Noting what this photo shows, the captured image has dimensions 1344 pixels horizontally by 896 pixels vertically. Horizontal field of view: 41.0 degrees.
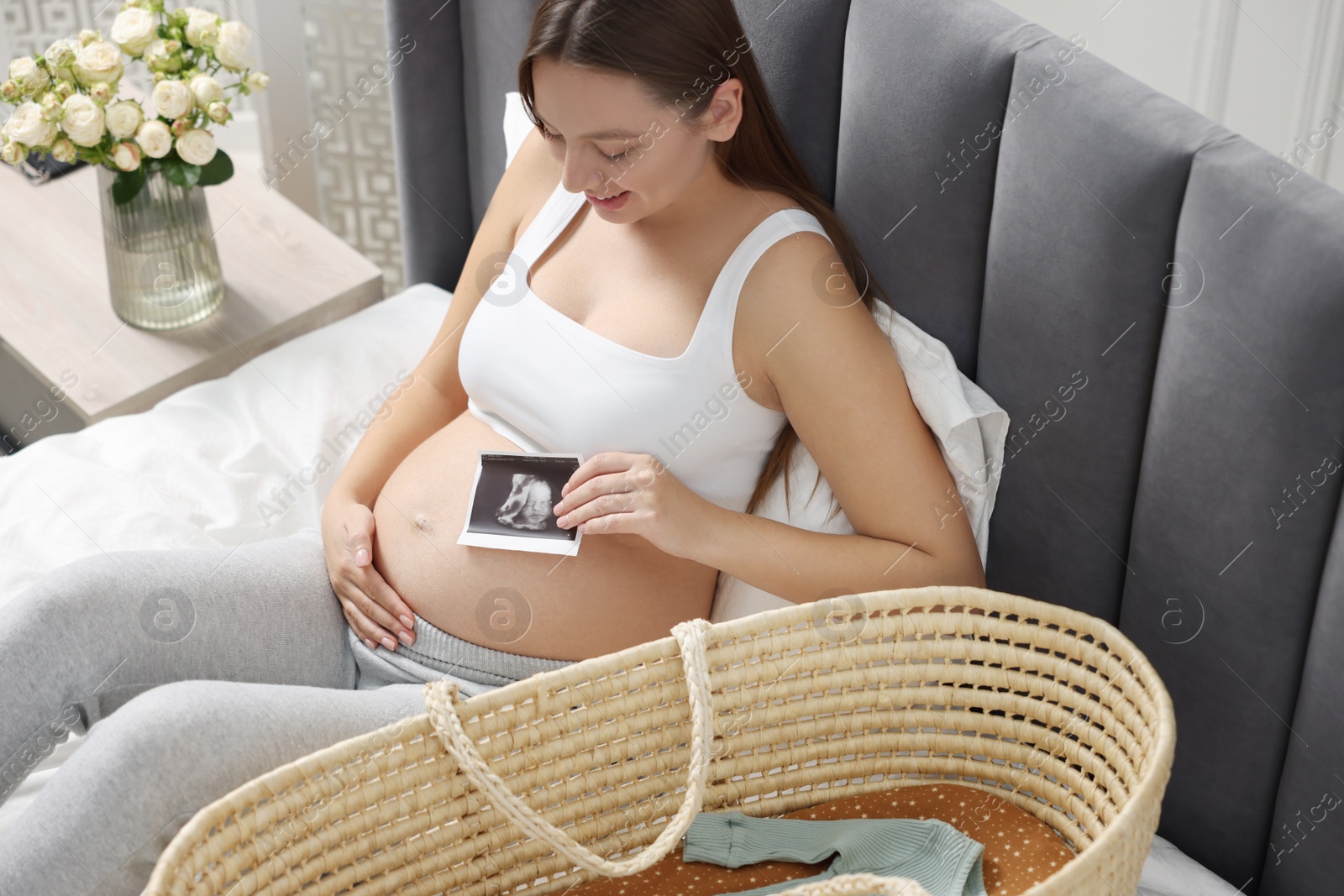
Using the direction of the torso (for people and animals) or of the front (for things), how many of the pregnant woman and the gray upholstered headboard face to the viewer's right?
0

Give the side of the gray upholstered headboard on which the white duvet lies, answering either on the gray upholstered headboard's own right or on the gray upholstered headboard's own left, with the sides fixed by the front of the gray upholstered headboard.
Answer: on the gray upholstered headboard's own right

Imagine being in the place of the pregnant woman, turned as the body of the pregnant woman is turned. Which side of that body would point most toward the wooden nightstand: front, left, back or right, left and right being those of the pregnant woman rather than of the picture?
right

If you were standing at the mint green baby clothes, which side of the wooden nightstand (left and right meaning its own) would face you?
left

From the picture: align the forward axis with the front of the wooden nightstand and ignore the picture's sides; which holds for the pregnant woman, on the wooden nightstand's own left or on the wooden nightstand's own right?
on the wooden nightstand's own left

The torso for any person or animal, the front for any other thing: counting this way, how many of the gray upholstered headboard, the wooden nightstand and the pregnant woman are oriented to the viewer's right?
0

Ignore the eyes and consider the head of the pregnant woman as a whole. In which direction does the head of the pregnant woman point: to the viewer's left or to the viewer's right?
to the viewer's left

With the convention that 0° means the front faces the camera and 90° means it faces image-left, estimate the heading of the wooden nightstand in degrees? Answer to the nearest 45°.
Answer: approximately 45°

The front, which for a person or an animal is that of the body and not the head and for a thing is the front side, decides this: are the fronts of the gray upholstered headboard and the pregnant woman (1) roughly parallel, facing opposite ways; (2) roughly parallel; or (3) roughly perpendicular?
roughly parallel
